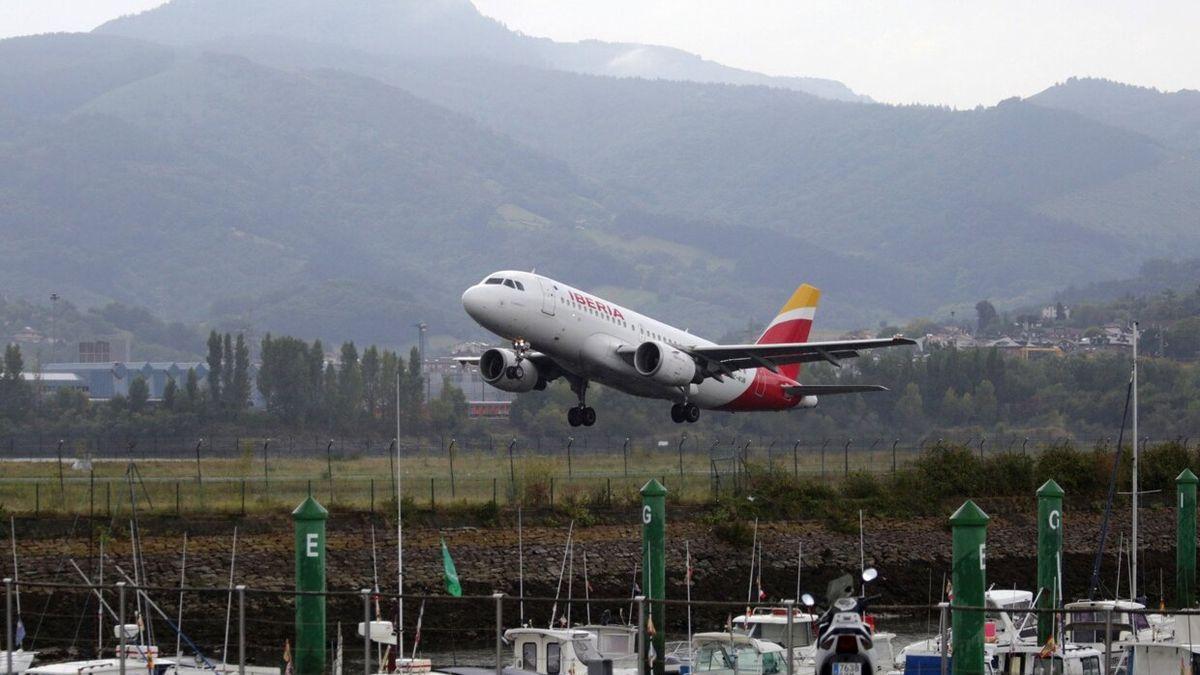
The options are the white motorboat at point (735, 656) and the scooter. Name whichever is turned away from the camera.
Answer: the scooter

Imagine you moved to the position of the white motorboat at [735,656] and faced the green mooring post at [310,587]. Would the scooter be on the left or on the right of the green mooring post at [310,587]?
left

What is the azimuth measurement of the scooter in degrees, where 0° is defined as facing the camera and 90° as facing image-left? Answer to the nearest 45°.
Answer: approximately 180°

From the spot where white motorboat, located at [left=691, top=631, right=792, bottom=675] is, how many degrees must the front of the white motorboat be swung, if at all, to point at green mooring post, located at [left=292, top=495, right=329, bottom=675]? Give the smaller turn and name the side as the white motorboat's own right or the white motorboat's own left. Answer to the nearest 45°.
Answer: approximately 135° to the white motorboat's own right

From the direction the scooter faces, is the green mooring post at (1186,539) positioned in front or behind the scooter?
in front
